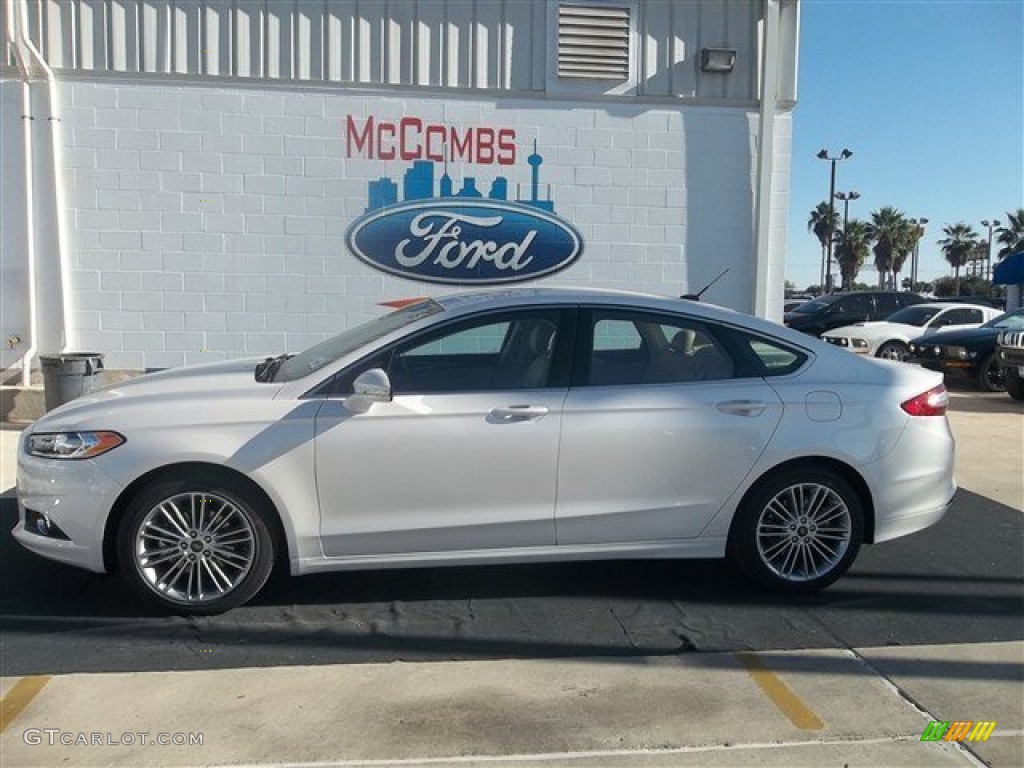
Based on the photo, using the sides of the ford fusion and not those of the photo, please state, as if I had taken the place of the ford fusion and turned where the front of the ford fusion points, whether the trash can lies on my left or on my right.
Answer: on my right

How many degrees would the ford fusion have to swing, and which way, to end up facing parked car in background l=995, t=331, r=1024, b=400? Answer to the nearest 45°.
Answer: approximately 135° to its right

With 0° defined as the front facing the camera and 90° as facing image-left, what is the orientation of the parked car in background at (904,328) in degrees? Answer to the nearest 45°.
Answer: approximately 45°

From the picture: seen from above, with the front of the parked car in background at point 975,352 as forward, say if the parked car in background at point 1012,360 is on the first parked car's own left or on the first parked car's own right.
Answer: on the first parked car's own left

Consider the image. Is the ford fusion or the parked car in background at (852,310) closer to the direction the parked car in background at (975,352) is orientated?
the ford fusion

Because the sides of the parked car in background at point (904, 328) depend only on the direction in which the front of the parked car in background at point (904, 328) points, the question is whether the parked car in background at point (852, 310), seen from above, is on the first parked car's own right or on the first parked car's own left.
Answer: on the first parked car's own right

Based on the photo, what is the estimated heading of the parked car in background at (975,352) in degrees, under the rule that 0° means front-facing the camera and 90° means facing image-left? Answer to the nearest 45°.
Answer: approximately 45°

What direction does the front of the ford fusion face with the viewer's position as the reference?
facing to the left of the viewer

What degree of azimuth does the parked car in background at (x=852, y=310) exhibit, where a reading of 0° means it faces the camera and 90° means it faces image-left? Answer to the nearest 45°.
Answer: approximately 45°
